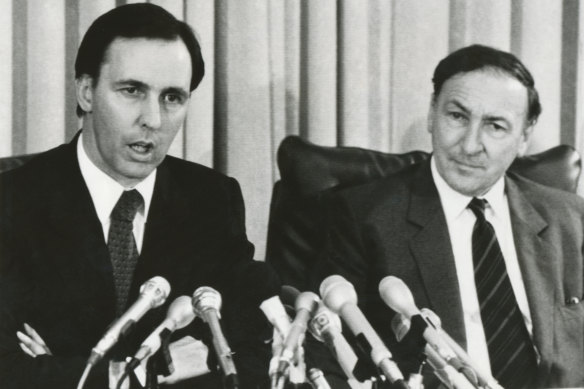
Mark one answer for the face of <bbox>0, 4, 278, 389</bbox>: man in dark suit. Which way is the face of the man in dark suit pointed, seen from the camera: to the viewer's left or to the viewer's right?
to the viewer's right

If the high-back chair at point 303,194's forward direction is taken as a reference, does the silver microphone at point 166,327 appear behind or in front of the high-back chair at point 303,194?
in front

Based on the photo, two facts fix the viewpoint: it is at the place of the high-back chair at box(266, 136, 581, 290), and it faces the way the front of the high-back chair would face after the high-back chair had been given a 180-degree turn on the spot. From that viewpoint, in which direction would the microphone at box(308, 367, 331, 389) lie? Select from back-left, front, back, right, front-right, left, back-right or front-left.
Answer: back

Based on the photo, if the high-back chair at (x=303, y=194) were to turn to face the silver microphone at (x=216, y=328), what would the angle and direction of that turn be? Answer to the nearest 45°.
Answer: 0° — it already faces it

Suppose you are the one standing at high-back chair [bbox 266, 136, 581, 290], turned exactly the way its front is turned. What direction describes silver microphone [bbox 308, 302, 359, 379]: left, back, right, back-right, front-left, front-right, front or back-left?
front

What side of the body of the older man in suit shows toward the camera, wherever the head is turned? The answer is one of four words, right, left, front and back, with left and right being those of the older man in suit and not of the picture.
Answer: front

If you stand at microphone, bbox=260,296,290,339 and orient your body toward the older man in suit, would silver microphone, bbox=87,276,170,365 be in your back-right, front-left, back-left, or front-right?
back-left

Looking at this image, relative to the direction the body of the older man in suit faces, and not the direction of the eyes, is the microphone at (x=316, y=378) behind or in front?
in front

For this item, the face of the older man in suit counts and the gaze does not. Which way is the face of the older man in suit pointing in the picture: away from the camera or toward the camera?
toward the camera

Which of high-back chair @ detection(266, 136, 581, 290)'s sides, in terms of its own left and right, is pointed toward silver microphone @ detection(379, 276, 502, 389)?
front

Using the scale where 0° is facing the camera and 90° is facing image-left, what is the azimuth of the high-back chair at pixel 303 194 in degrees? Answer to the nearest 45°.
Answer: approximately 0°
